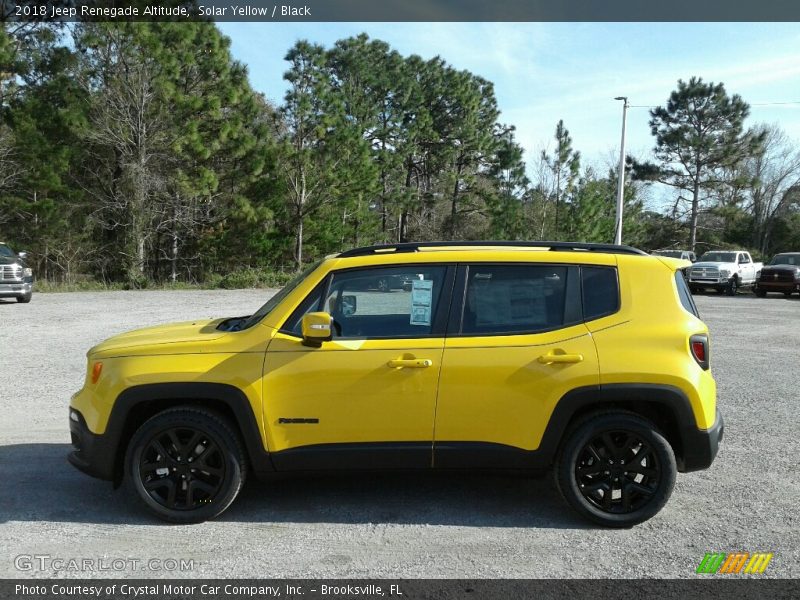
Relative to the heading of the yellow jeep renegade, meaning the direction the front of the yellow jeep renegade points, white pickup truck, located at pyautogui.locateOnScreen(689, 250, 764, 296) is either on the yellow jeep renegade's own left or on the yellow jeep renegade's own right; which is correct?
on the yellow jeep renegade's own right

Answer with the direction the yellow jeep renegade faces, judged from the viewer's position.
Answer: facing to the left of the viewer

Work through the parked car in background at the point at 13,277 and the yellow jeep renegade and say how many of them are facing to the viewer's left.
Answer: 1

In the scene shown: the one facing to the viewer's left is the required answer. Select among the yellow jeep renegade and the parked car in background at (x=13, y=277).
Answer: the yellow jeep renegade

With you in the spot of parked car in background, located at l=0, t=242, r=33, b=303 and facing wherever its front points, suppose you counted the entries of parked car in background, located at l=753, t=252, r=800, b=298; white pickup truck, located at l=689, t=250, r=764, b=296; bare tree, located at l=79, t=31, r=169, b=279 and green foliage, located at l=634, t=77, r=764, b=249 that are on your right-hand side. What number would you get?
0

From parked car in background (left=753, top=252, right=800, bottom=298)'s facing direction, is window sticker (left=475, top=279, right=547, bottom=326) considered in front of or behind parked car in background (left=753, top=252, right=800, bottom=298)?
in front

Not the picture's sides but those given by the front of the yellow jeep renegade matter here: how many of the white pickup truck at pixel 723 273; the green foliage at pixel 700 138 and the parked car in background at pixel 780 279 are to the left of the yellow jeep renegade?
0

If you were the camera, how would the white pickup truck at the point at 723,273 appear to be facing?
facing the viewer and to the left of the viewer

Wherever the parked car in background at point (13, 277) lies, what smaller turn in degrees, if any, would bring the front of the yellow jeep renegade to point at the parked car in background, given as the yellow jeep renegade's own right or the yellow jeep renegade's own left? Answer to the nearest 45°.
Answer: approximately 45° to the yellow jeep renegade's own right

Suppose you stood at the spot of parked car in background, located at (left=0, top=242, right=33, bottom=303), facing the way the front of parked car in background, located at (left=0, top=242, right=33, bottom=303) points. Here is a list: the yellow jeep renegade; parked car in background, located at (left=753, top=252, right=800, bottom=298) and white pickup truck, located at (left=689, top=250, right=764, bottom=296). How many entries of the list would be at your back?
0

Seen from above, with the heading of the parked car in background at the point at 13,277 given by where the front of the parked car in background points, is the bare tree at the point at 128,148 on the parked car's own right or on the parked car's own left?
on the parked car's own left

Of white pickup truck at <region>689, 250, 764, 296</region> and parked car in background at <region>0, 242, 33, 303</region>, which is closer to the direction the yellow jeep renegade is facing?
the parked car in background

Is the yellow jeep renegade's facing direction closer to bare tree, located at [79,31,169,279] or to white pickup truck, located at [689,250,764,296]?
the bare tree

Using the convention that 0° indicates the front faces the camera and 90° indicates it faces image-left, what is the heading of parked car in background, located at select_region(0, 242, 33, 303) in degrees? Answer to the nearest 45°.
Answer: approximately 315°
